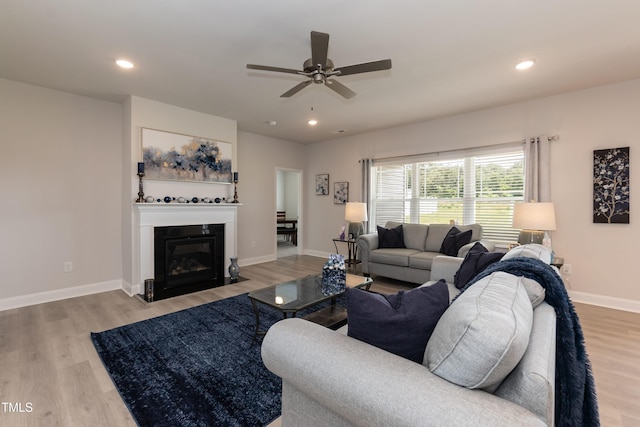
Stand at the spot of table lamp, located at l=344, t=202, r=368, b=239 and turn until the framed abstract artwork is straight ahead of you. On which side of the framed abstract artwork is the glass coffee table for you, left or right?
left

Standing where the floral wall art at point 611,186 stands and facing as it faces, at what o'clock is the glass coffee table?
The glass coffee table is roughly at 1 o'clock from the floral wall art.

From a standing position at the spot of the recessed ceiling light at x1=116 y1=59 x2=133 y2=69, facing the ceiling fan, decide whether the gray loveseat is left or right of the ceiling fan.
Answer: left

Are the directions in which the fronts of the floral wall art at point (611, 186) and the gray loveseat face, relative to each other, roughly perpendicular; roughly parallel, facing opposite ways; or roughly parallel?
roughly parallel

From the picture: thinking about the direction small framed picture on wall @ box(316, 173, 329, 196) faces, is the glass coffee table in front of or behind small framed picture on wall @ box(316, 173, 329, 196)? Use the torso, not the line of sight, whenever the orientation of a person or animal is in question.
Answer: in front

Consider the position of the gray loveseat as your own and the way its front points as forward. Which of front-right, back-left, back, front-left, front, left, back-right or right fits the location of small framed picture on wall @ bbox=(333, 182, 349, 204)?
right

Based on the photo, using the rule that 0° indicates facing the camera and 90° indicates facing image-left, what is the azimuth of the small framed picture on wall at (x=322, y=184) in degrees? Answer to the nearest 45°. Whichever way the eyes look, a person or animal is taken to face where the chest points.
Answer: approximately 45°

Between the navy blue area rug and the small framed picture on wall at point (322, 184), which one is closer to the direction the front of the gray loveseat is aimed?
the navy blue area rug

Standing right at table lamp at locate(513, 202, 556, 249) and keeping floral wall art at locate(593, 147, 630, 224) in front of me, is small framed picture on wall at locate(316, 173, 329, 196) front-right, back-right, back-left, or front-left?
back-left

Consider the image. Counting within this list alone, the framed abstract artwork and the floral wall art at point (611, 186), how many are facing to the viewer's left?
0

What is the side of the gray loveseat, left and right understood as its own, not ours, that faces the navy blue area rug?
front

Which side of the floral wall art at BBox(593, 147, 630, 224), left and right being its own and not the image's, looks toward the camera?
front

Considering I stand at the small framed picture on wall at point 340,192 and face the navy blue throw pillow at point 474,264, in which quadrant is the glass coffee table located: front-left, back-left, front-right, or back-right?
front-right

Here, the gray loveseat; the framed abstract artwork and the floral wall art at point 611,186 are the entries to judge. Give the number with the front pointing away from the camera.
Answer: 0

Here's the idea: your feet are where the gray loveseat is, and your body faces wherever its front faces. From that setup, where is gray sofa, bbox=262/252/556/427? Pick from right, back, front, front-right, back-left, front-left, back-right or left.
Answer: front-left

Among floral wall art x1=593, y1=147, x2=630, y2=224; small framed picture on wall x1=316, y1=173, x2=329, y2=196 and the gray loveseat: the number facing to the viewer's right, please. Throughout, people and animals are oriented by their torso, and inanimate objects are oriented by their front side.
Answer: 0

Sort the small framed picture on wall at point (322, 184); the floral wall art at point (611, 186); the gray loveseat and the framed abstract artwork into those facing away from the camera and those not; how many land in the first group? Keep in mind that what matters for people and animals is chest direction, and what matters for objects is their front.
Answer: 0
